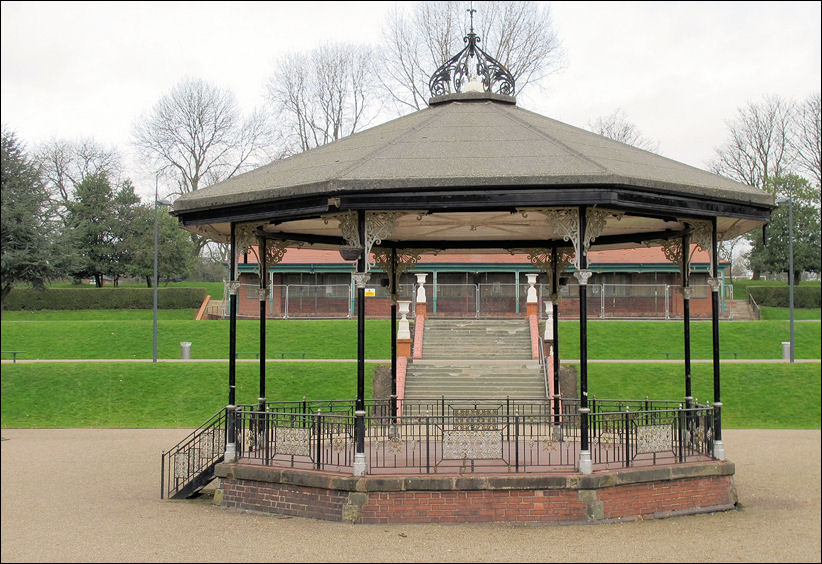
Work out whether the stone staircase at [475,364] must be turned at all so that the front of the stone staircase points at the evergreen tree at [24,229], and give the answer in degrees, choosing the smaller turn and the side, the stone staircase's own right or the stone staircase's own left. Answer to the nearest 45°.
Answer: approximately 135° to the stone staircase's own right

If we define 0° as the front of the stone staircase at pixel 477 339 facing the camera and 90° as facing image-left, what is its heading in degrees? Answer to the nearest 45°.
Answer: approximately 0°

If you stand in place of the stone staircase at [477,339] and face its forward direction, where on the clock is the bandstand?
The bandstand is roughly at 12 o'clock from the stone staircase.

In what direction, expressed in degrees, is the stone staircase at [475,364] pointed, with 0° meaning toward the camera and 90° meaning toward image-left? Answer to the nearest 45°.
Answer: approximately 0°

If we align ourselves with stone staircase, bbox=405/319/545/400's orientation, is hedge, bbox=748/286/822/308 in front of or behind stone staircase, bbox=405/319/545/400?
behind

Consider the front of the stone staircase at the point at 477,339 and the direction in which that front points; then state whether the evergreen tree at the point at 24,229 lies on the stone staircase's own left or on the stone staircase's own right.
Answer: on the stone staircase's own right

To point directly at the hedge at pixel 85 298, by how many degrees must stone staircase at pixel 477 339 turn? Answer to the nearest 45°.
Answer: approximately 135° to its right

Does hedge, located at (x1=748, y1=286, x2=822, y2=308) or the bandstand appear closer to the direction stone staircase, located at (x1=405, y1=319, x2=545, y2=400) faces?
the bandstand

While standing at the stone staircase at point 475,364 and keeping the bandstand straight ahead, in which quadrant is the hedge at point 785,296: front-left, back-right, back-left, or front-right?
back-left

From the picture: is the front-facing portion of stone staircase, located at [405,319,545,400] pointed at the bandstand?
yes

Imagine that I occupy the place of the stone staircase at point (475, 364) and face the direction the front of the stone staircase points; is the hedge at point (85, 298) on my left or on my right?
on my right
